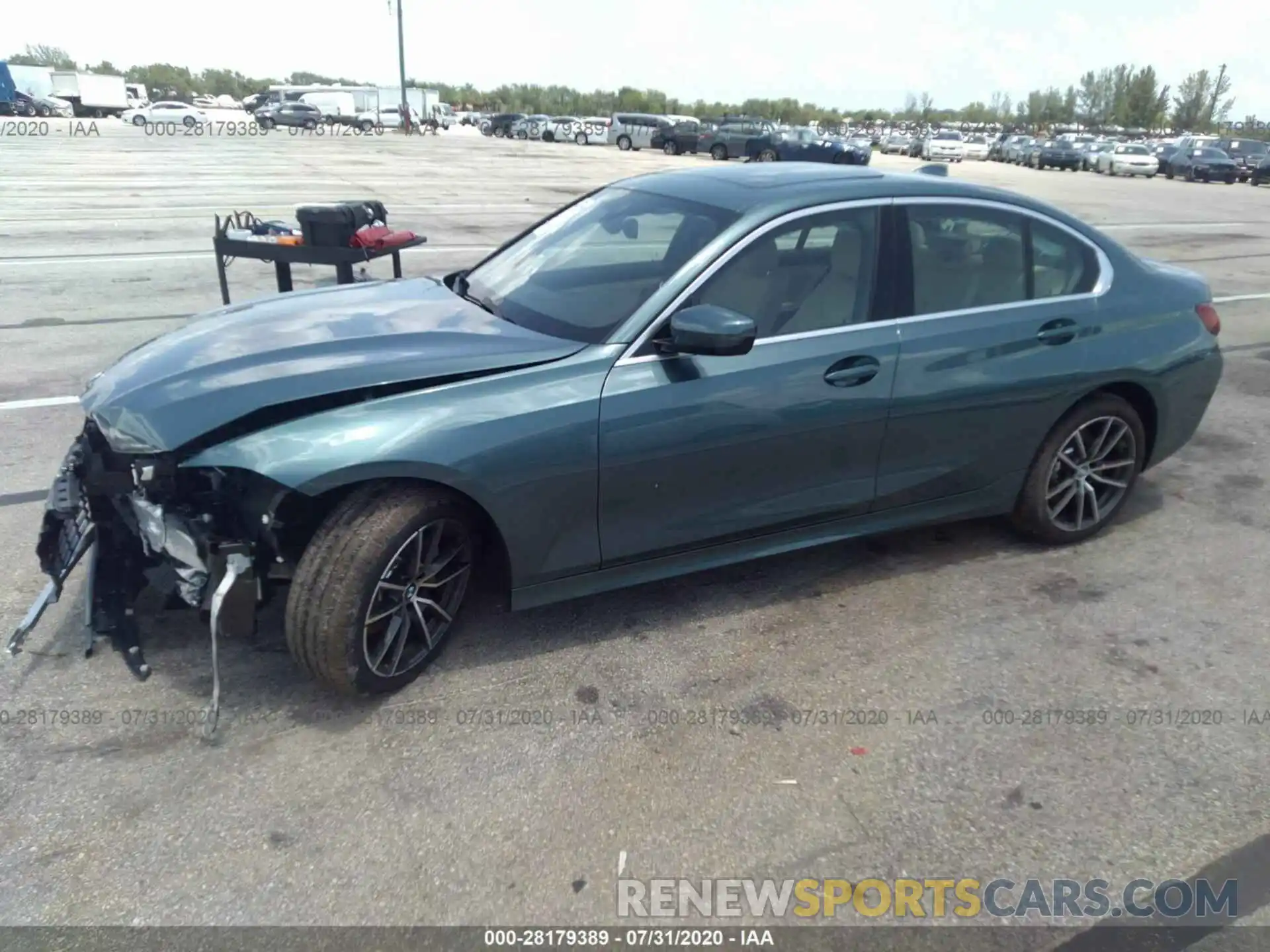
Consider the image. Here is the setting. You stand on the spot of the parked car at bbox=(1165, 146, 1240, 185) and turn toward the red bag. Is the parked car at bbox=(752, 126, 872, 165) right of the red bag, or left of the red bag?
right

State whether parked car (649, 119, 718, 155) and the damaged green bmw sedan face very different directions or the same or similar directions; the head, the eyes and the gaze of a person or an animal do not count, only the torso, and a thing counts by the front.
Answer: same or similar directions

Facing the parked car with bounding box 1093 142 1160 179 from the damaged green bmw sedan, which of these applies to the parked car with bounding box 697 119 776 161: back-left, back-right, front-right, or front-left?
front-left

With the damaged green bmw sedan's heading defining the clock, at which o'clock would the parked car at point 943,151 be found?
The parked car is roughly at 5 o'clock from the damaged green bmw sedan.

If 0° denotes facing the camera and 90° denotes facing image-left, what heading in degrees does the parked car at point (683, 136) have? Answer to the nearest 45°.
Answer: approximately 45°

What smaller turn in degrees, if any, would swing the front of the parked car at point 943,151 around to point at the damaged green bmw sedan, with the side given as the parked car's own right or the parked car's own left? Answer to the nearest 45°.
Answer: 0° — it already faces it

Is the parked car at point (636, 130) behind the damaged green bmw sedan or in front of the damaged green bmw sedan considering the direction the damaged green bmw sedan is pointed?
behind

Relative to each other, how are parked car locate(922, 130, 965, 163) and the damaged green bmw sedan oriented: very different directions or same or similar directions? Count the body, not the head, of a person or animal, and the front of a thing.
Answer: same or similar directions

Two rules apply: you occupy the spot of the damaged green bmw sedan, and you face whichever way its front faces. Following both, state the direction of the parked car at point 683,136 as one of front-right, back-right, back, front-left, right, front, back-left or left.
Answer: back-right

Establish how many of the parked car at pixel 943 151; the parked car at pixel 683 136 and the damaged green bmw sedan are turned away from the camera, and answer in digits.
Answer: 0

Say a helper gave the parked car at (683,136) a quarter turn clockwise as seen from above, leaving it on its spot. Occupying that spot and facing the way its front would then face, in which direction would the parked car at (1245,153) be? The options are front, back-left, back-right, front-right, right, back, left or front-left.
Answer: back-right

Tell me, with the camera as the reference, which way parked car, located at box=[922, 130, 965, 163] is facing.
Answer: facing the viewer

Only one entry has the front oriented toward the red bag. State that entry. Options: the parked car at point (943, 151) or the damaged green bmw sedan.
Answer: the parked car

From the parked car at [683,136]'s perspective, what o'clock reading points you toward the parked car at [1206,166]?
the parked car at [1206,166] is roughly at 8 o'clock from the parked car at [683,136].

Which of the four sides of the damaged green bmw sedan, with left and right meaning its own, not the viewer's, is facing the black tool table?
right

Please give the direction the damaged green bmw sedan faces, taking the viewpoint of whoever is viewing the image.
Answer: facing the viewer and to the left of the viewer

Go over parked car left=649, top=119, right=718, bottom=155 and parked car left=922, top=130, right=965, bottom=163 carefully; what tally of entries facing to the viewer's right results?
0
